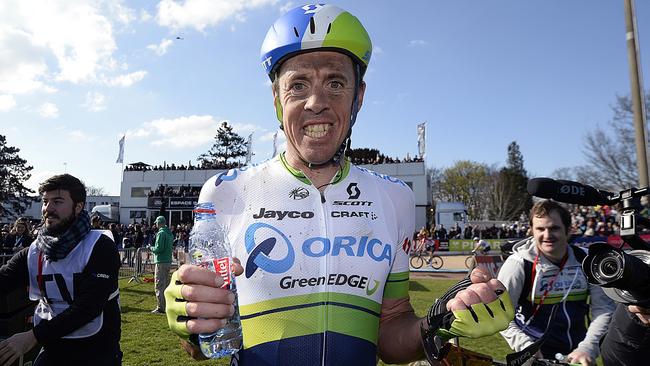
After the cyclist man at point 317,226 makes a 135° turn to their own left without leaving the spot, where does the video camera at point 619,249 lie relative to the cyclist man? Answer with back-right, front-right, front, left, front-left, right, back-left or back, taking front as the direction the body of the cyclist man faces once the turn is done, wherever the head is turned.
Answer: front-right

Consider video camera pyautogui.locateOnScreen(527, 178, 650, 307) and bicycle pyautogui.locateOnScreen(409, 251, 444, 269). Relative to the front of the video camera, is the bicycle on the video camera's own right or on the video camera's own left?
on the video camera's own right

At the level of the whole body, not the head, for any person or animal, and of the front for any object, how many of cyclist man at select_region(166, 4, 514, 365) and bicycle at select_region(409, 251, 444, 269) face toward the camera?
1

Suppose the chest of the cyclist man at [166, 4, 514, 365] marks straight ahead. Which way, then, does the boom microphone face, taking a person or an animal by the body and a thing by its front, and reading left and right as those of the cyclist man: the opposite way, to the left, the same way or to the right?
to the right

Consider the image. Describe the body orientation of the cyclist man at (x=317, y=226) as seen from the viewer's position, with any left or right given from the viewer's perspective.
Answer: facing the viewer

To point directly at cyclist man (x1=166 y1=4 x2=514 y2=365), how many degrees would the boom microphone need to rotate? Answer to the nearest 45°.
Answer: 0° — it already faces them

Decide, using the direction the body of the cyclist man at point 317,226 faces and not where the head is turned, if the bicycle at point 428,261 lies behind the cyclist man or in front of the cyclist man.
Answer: behind

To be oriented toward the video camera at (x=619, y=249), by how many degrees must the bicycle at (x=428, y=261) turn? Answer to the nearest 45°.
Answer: approximately 90° to its left

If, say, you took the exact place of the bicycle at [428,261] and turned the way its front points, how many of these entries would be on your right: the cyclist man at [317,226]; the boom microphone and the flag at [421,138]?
1

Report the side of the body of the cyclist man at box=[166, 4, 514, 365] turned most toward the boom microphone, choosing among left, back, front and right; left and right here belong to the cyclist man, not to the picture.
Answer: left

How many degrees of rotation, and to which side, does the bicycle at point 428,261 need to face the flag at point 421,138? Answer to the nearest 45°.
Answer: approximately 90° to its right

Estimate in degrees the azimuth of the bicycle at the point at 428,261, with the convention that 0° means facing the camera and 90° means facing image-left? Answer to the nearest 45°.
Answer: approximately 90°

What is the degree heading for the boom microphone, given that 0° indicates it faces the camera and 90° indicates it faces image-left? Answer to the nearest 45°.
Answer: approximately 45°
